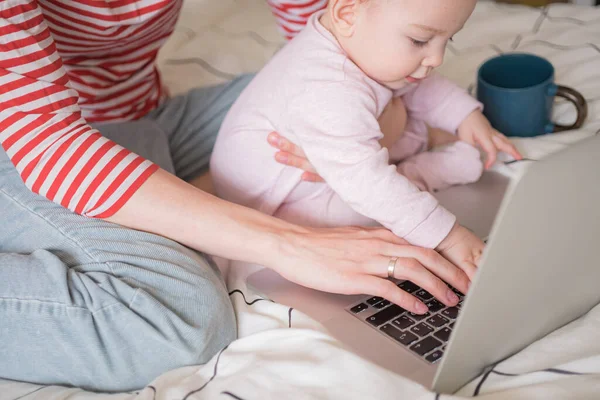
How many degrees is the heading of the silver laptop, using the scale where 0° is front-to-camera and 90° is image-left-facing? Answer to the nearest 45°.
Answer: approximately 135°

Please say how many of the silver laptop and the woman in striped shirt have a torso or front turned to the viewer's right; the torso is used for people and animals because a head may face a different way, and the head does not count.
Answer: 1

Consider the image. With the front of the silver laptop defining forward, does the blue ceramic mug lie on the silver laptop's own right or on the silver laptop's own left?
on the silver laptop's own right

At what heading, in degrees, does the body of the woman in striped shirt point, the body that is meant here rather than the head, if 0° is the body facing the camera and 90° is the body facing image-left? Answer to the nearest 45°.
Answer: approximately 270°

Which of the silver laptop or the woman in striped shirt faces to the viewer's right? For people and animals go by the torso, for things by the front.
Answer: the woman in striped shirt
